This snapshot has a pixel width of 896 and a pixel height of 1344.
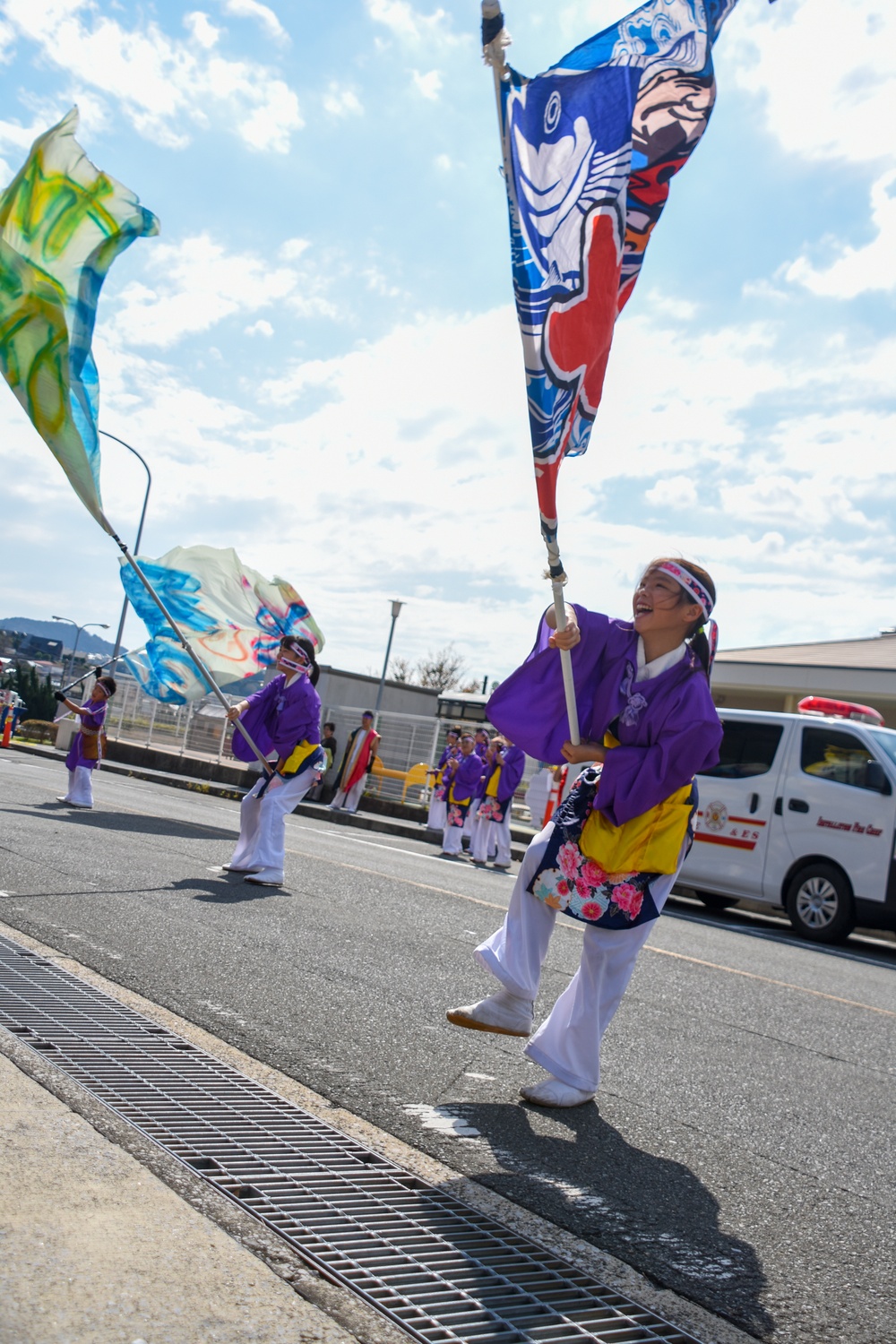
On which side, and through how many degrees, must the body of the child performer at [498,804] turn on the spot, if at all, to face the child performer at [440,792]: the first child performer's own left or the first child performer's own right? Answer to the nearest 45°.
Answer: approximately 135° to the first child performer's own right

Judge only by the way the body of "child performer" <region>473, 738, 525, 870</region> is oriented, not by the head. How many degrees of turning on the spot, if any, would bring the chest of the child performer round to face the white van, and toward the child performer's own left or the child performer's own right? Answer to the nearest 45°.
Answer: approximately 90° to the child performer's own left

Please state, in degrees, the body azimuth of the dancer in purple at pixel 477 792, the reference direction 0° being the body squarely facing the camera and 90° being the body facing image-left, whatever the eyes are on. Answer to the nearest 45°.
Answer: approximately 45°

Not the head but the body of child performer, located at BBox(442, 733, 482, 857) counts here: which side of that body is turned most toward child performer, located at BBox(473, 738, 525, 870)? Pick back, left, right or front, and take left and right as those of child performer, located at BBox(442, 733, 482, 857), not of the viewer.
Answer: left

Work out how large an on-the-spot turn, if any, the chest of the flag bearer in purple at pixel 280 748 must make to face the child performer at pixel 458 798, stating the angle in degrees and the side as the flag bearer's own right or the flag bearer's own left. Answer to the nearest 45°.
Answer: approximately 135° to the flag bearer's own right

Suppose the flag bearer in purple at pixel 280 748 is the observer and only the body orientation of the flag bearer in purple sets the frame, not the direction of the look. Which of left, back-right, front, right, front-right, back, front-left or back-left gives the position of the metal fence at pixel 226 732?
back-right

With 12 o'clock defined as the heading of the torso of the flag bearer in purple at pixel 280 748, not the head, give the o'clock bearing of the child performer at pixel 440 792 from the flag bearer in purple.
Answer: The child performer is roughly at 5 o'clock from the flag bearer in purple.

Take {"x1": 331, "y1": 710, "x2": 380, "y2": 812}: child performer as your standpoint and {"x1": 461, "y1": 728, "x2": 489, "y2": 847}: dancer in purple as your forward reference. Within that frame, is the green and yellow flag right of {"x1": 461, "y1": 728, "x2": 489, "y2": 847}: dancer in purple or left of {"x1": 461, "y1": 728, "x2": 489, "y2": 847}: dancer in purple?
right
